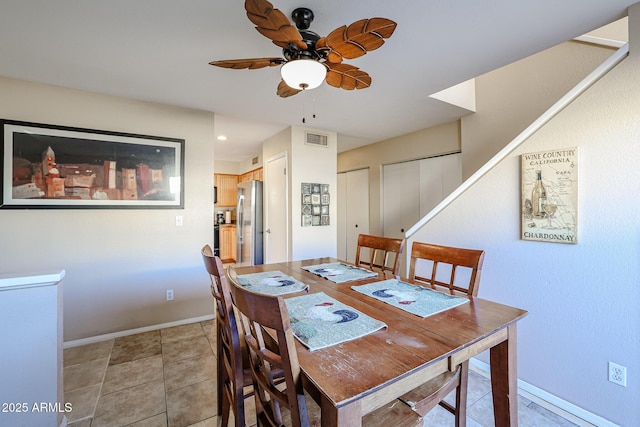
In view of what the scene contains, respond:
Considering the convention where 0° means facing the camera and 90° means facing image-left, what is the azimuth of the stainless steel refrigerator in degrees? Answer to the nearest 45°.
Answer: approximately 45°

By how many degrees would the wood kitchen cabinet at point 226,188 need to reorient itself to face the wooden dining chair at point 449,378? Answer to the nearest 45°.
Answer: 0° — it already faces it

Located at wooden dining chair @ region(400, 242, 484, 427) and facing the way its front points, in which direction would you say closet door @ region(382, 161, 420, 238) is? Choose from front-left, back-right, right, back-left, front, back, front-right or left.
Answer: back-right

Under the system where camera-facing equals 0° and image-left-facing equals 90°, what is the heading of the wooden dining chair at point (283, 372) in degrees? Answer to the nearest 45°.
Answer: approximately 225°

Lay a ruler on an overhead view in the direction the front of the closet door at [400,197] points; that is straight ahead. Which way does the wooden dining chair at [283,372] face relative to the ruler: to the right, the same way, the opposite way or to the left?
the opposite way

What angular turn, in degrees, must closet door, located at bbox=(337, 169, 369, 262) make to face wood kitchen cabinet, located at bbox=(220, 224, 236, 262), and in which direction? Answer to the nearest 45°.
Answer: approximately 45° to its right

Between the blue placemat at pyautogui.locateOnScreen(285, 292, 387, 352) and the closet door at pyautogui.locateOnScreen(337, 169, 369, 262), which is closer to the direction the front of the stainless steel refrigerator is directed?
the blue placemat

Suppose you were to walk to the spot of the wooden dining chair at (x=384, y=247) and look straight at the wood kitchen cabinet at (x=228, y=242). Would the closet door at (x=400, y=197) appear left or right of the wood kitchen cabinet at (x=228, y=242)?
right

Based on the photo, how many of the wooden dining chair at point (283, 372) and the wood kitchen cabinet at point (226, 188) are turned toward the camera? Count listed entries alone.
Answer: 1
